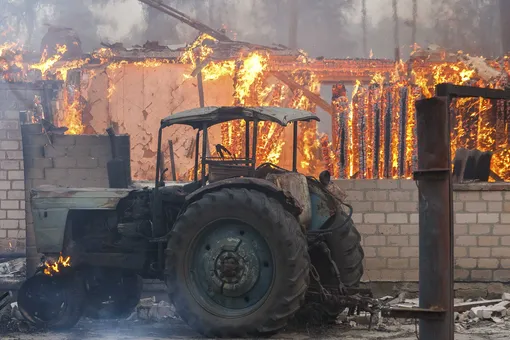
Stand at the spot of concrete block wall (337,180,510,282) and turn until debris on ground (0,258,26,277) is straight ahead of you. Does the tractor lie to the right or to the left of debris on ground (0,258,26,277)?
left

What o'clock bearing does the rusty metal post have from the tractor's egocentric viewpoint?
The rusty metal post is roughly at 7 o'clock from the tractor.

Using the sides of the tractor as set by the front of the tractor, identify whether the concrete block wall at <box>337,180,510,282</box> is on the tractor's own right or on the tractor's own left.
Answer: on the tractor's own right

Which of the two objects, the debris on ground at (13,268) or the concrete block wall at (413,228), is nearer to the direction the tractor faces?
the debris on ground

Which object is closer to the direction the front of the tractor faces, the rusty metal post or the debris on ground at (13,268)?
the debris on ground

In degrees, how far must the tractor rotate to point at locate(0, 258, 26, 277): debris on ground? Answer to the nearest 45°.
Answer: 0° — it already faces it

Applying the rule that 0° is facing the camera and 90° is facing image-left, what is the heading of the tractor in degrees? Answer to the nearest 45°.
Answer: approximately 135°
